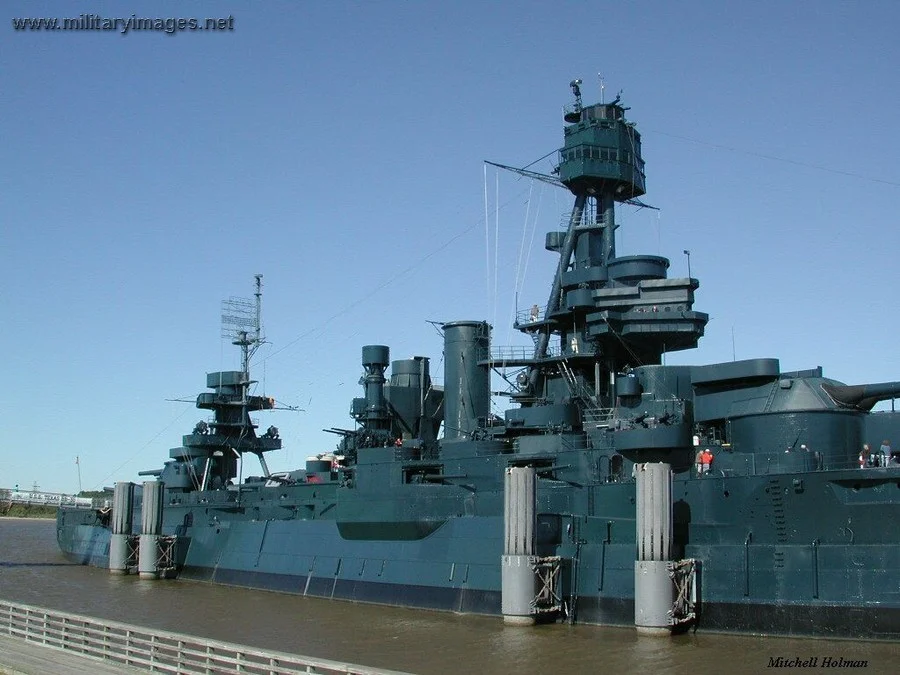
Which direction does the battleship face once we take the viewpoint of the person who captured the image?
facing the viewer and to the right of the viewer

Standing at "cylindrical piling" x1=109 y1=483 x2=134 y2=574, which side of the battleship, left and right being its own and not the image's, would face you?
back

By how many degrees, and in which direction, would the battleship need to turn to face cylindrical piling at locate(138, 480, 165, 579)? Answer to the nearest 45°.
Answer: approximately 180°
